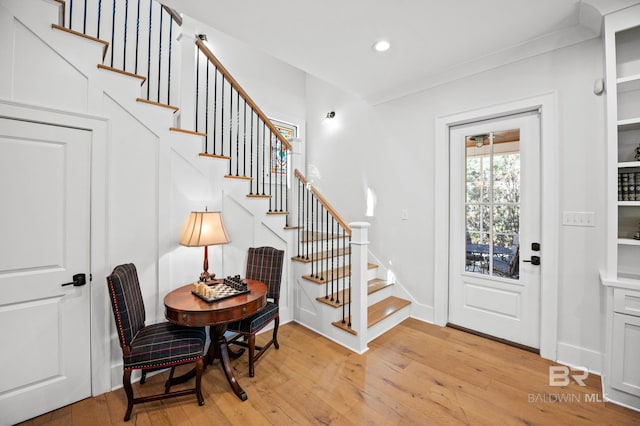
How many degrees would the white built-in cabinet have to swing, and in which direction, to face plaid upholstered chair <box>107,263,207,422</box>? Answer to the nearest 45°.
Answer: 0° — it already faces it

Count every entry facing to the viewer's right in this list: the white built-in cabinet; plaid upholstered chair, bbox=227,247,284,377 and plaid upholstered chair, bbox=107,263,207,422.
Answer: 1

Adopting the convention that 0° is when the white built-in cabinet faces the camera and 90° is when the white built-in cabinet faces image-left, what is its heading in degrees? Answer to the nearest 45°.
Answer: approximately 45°

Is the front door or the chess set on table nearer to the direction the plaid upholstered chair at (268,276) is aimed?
the chess set on table

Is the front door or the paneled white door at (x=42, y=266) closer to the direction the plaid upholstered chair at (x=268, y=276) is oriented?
the paneled white door

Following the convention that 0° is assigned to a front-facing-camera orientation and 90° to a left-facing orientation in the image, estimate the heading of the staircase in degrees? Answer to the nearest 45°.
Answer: approximately 315°

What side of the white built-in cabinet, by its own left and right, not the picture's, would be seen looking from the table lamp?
front

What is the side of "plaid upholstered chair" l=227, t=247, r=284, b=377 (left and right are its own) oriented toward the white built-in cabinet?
left

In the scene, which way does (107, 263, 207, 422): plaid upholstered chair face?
to the viewer's right

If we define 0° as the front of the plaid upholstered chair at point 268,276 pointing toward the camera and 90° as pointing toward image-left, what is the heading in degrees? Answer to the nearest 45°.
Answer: approximately 45°

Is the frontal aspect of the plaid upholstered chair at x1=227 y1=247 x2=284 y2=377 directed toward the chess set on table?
yes

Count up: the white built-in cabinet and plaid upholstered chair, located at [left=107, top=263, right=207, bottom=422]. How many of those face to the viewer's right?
1
